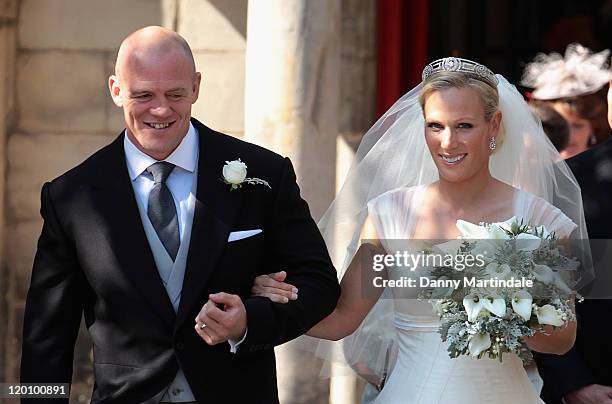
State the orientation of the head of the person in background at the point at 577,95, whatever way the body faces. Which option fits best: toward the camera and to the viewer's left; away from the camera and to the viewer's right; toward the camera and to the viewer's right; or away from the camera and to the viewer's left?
toward the camera and to the viewer's left

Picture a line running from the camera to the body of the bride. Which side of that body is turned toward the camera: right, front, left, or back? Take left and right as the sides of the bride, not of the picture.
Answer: front

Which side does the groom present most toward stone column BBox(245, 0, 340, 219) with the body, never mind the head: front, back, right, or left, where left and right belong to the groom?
back

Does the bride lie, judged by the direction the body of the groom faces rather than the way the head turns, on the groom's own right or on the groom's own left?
on the groom's own left

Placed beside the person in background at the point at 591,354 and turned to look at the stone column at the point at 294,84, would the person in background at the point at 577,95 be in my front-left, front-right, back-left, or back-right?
front-right

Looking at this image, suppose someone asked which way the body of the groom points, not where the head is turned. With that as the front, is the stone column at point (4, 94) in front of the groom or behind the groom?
behind

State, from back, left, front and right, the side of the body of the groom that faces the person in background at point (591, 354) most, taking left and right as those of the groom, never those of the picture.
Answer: left

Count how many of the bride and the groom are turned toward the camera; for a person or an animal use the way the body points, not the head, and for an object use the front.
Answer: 2

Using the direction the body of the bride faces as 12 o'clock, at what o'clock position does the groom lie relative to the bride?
The groom is roughly at 2 o'clock from the bride.

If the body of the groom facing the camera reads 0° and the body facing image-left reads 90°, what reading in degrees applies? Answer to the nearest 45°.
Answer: approximately 0°

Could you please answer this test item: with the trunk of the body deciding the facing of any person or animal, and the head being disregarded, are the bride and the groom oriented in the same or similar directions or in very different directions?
same or similar directions

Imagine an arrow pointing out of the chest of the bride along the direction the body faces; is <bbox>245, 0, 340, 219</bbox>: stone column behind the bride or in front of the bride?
behind
